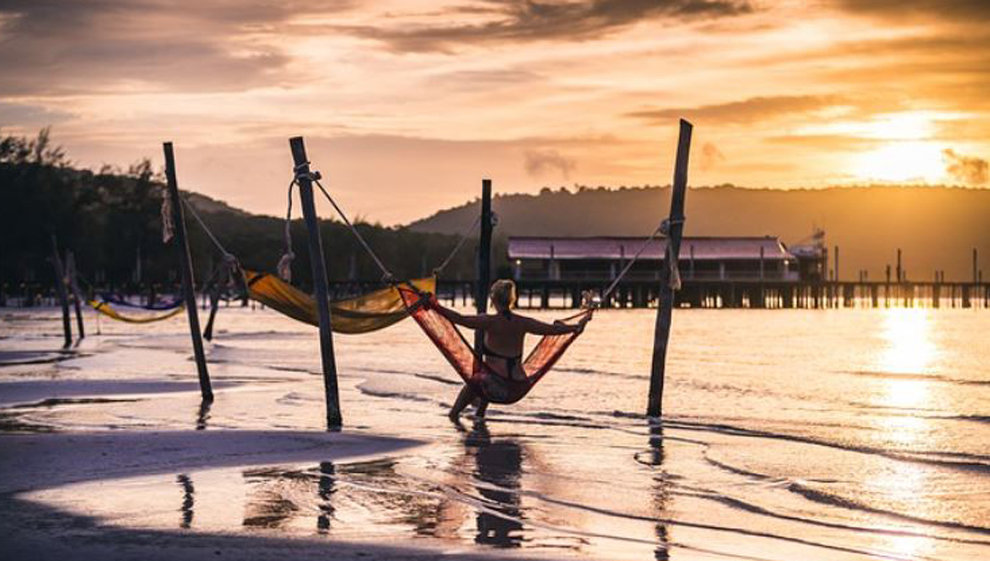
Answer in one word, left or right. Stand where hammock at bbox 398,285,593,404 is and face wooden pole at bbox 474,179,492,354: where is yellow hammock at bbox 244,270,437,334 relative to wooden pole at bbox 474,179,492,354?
left

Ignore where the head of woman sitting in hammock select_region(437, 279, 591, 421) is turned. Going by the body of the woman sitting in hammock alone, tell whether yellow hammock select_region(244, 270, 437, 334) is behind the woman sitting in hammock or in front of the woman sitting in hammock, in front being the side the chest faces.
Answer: in front

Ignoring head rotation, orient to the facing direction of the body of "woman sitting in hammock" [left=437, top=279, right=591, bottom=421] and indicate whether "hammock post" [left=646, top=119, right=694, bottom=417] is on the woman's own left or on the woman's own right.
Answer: on the woman's own right

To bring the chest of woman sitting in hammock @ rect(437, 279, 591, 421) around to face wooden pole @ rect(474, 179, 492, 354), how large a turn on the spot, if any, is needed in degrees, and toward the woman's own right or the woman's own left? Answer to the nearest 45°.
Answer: approximately 45° to the woman's own right

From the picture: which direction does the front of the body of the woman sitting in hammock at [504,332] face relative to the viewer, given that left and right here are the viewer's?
facing away from the viewer and to the left of the viewer

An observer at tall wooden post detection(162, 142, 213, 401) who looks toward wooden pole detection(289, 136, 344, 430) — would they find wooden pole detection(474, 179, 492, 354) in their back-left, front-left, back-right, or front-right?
front-left

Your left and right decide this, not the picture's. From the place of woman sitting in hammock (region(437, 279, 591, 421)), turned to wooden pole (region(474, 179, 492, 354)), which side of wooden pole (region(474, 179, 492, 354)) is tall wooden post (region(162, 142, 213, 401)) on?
left
